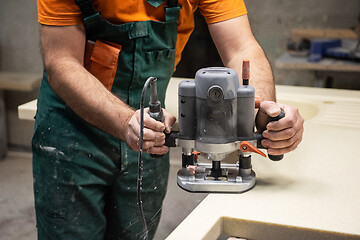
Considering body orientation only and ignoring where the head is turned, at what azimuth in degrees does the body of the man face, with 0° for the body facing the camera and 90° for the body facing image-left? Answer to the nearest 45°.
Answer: approximately 315°
